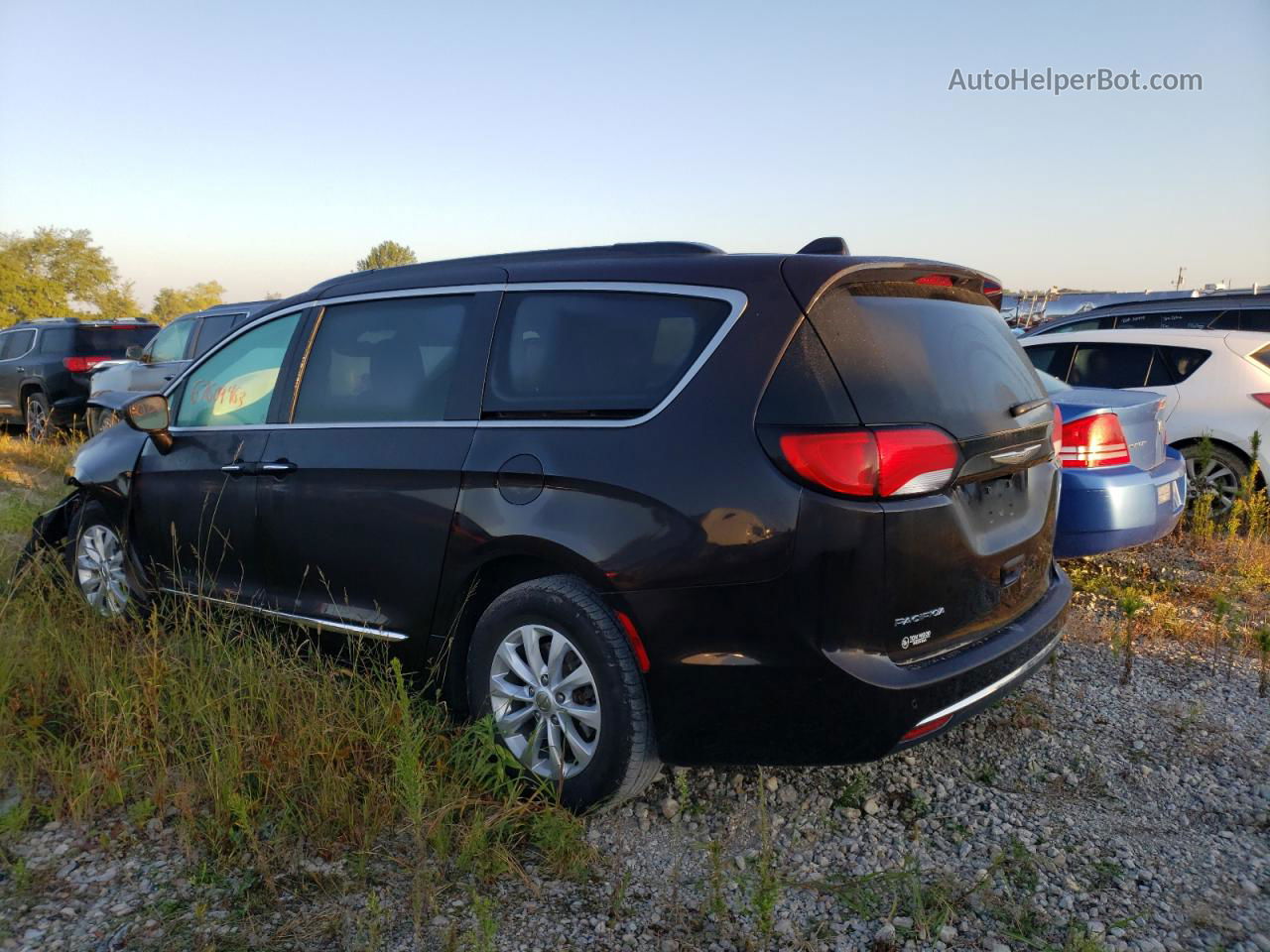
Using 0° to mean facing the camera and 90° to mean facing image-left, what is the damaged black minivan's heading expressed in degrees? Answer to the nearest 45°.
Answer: approximately 135°

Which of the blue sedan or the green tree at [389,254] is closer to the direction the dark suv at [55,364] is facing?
the green tree

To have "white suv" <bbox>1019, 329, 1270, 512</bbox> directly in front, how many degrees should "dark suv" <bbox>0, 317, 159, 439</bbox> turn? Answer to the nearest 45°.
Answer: approximately 180°

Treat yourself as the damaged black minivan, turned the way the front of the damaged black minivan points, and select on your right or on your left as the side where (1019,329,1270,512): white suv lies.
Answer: on your right

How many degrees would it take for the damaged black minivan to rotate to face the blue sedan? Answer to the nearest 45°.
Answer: approximately 90° to its right

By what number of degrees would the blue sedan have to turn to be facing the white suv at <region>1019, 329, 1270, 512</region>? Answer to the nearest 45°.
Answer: approximately 45° to its right

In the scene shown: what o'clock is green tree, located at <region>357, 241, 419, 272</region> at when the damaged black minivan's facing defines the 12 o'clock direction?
The green tree is roughly at 1 o'clock from the damaged black minivan.

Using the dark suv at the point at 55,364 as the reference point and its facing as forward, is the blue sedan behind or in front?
behind

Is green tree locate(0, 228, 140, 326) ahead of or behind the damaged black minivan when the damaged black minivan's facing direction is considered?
ahead

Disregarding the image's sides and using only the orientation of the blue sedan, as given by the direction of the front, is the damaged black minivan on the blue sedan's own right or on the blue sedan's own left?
on the blue sedan's own left

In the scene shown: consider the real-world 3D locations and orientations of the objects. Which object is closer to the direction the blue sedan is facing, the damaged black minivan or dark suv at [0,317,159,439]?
the dark suv

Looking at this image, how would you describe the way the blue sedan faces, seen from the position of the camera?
facing away from the viewer and to the left of the viewer

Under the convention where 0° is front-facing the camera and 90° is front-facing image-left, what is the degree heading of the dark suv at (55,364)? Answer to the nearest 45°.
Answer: approximately 135°

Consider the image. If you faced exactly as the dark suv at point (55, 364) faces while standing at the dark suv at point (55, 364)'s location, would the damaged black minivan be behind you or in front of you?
behind
